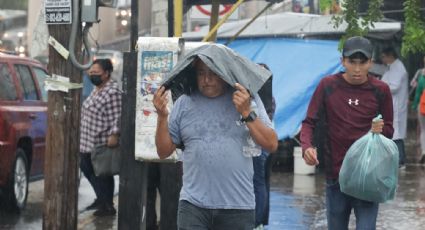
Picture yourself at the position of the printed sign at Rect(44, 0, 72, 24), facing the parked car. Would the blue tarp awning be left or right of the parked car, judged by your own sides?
right

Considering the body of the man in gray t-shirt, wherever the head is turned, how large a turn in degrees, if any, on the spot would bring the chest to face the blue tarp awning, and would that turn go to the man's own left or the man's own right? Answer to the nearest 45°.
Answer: approximately 180°

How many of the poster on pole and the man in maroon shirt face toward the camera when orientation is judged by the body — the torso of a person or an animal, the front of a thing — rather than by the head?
2

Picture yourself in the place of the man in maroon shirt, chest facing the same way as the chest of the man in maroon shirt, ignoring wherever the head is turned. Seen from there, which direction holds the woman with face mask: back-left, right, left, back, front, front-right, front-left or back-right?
back-right

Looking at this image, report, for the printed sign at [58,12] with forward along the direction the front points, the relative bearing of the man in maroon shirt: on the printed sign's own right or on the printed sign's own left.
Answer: on the printed sign's own left

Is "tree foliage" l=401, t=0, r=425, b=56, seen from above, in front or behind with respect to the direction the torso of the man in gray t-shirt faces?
behind
